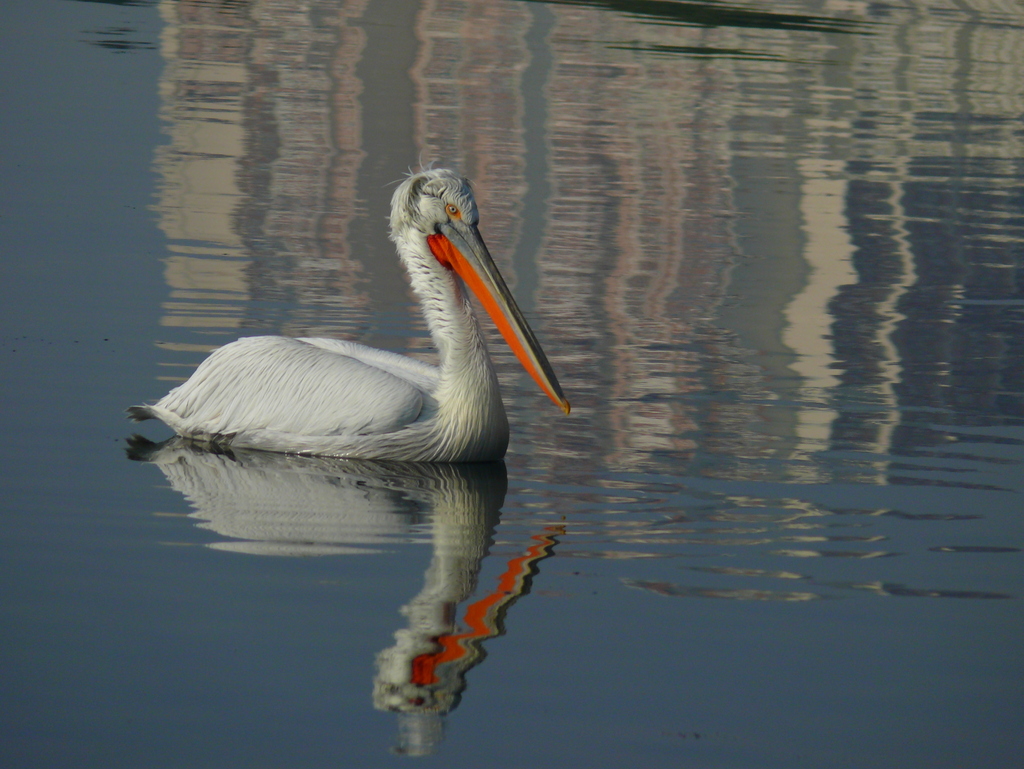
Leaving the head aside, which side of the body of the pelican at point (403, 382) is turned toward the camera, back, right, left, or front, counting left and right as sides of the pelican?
right
